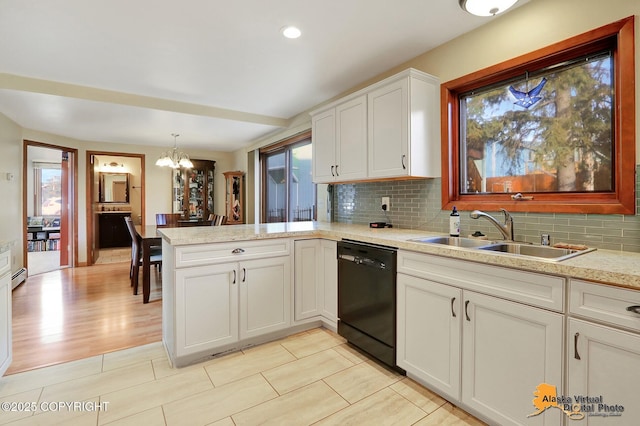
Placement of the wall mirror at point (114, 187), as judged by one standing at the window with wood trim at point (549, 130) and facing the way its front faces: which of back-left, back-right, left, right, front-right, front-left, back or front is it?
front-right

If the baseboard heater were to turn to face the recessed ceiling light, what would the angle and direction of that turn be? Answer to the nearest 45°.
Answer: approximately 45° to its right

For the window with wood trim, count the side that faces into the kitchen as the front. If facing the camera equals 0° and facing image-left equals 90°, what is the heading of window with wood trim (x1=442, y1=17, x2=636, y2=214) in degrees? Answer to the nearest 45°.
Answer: approximately 45°

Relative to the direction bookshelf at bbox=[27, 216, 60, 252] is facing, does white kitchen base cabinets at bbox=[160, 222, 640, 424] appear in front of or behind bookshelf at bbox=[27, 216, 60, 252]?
in front

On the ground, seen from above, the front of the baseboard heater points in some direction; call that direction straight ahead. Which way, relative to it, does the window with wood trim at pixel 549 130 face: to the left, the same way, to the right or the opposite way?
the opposite way

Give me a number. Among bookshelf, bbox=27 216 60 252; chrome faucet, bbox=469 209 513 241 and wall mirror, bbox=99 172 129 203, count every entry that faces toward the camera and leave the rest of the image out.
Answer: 2

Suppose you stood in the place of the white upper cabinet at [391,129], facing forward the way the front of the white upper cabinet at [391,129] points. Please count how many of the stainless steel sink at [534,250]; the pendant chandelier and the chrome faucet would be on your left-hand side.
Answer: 2

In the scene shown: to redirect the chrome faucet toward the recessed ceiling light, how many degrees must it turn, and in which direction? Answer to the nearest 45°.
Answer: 0° — it already faces it
